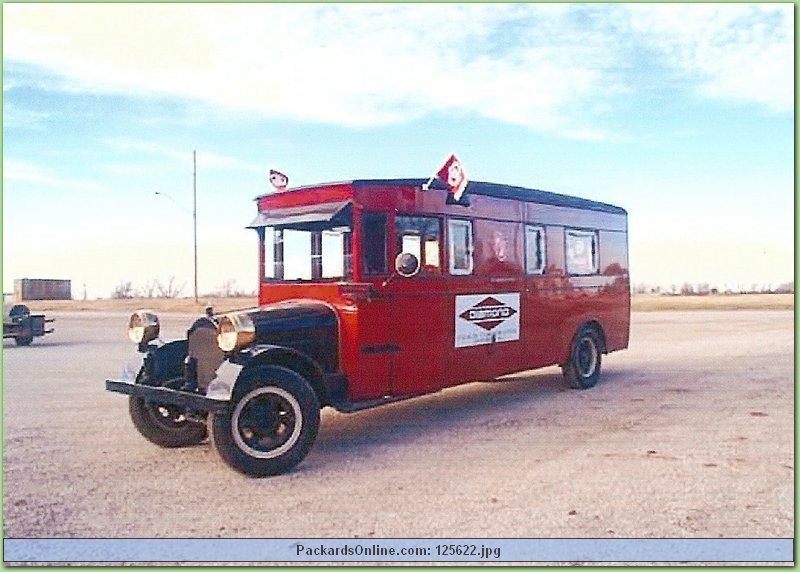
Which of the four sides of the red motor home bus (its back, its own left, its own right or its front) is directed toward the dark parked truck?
right

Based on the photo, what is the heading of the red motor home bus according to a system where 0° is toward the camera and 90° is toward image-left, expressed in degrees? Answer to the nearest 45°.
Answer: approximately 45°
